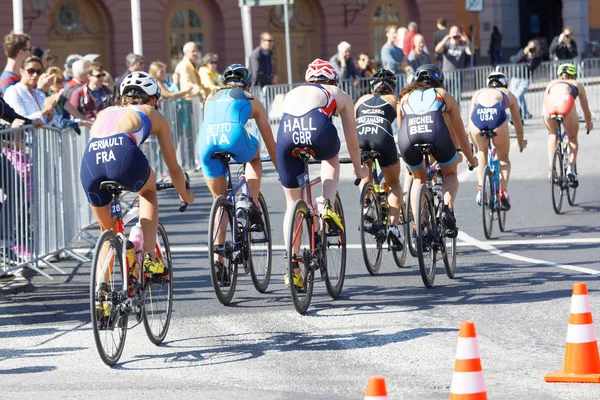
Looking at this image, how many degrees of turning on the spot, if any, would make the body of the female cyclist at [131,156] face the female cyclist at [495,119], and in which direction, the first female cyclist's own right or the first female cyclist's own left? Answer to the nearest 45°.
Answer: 0° — they already face them

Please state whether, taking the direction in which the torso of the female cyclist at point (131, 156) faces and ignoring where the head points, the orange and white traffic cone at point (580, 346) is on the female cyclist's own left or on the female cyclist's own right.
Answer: on the female cyclist's own right

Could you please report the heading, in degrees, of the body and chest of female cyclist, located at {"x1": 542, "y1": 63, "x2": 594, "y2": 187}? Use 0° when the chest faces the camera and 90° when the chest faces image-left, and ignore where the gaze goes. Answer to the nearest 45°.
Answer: approximately 180°

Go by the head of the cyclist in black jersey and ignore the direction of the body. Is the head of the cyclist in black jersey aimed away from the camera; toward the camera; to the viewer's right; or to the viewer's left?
away from the camera

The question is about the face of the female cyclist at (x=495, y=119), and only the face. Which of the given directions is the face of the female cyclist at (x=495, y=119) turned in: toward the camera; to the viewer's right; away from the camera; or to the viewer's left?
away from the camera

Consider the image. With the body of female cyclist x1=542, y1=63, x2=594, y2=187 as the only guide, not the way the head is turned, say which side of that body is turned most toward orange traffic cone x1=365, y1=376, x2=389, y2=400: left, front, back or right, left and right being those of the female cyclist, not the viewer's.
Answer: back

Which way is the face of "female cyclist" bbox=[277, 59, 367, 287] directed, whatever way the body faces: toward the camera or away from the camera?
away from the camera

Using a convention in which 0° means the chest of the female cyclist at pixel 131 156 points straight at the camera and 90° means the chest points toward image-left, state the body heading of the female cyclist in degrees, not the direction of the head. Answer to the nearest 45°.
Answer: approximately 225°
